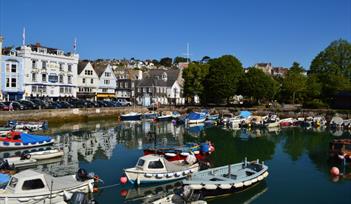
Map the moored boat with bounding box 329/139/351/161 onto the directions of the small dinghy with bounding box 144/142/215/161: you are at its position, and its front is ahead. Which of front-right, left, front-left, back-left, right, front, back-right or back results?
back

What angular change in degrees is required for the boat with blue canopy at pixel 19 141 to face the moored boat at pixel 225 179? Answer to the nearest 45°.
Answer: approximately 45° to its right

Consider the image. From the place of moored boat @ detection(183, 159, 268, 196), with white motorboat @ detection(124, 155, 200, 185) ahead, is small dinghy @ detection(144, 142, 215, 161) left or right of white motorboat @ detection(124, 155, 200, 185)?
right

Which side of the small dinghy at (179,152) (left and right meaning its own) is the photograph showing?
left

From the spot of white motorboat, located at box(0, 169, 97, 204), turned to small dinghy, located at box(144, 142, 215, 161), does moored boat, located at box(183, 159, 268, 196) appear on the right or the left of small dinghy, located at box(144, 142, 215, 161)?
right

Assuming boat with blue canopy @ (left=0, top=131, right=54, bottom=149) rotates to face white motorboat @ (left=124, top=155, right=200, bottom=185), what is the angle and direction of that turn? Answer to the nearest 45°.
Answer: approximately 45° to its right

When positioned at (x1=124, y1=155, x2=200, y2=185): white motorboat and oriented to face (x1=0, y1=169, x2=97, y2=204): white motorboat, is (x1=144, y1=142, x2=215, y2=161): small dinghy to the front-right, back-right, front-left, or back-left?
back-right

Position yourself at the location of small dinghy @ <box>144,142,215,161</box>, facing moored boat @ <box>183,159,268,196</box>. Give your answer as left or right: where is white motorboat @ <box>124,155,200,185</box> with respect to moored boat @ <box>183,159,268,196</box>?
right

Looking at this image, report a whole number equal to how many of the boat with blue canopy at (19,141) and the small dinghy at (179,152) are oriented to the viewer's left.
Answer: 1

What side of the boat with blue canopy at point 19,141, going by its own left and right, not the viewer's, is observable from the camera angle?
right
